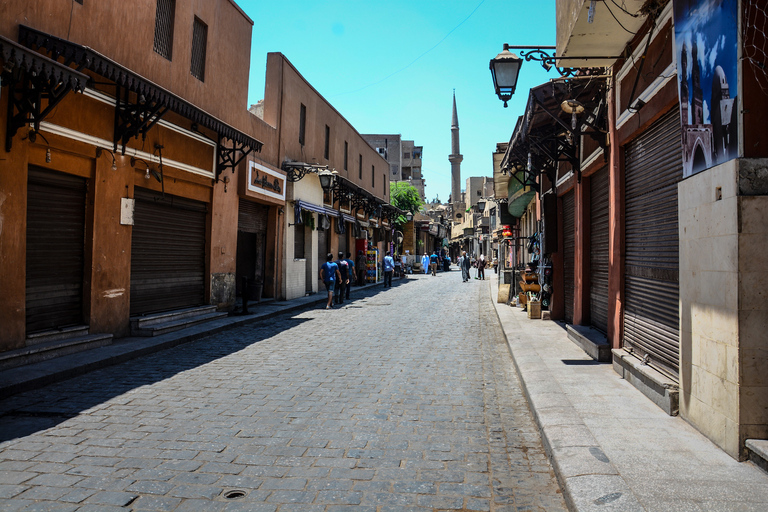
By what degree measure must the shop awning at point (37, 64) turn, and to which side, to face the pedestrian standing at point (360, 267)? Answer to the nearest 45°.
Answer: approximately 90° to its left

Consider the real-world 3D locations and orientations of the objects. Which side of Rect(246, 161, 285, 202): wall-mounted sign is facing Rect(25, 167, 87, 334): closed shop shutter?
right

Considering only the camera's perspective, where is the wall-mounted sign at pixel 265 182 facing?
facing the viewer and to the right of the viewer

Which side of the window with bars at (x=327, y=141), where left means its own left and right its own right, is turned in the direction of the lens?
right

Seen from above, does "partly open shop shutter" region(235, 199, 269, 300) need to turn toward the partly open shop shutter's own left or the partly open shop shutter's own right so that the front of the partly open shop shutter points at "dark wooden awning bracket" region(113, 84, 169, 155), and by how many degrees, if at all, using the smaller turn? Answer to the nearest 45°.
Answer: approximately 45° to the partly open shop shutter's own right

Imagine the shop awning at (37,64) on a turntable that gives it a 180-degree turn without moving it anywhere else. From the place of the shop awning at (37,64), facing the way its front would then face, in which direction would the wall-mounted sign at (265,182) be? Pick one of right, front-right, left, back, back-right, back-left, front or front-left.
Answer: right

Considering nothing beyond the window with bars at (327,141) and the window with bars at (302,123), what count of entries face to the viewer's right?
2

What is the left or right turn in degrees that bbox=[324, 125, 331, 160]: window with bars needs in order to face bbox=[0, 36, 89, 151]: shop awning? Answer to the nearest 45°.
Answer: approximately 90° to its right

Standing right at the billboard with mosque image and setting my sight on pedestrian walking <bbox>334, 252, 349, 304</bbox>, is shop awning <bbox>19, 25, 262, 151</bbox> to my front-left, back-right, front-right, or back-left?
front-left

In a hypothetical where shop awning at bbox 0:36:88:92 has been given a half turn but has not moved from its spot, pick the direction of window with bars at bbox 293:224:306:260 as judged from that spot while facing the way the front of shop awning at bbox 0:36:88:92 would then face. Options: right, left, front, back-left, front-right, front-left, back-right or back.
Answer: right

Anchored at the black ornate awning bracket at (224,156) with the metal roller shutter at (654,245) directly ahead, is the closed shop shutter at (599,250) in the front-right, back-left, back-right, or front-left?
front-left

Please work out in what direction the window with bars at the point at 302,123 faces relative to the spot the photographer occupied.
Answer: facing to the right of the viewer
